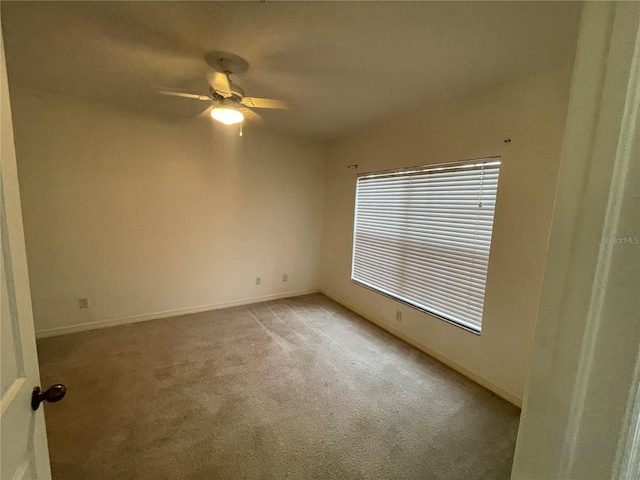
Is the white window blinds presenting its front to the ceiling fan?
yes

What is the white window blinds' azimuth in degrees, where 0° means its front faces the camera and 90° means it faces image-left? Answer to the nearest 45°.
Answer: approximately 45°

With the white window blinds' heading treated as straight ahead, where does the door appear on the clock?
The door is roughly at 11 o'clock from the white window blinds.

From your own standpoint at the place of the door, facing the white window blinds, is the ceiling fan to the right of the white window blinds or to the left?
left

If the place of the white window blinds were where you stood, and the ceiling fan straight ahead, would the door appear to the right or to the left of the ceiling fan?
left
